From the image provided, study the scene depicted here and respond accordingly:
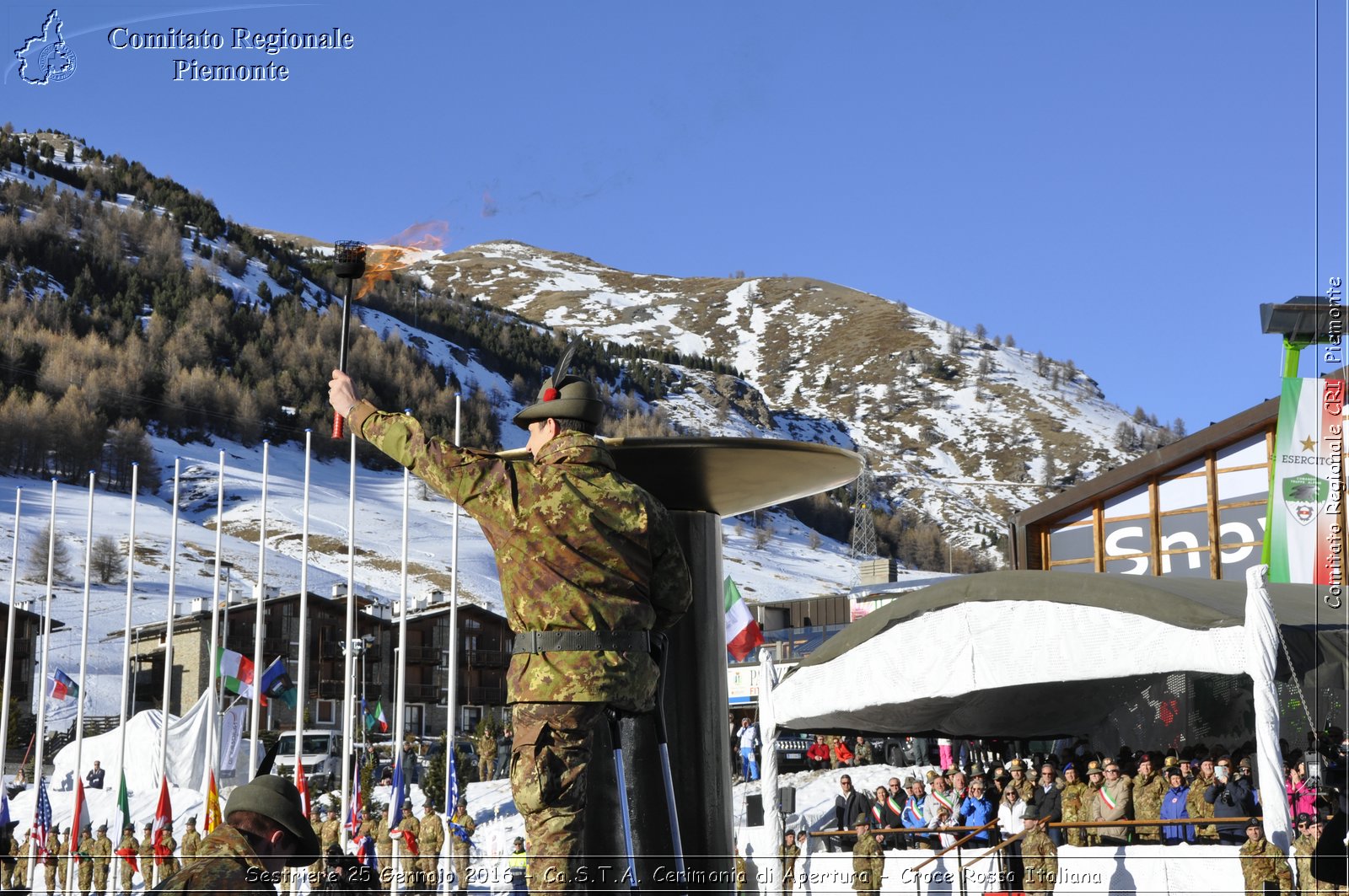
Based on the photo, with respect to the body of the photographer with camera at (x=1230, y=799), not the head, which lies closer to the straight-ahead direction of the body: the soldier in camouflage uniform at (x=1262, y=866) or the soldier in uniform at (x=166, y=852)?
the soldier in camouflage uniform

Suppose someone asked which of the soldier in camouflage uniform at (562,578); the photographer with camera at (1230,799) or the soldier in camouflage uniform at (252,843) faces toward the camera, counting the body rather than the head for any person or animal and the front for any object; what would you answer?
the photographer with camera

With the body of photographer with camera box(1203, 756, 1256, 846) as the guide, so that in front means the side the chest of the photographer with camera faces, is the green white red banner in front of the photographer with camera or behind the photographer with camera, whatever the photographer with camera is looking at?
behind

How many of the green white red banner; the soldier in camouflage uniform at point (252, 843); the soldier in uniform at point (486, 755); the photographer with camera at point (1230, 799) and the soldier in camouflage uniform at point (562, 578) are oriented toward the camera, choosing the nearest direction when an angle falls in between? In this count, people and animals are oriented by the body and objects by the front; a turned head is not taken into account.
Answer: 3

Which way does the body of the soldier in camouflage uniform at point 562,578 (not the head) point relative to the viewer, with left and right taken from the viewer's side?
facing away from the viewer and to the left of the viewer

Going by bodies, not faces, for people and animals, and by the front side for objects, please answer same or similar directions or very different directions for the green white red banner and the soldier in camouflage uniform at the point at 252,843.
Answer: very different directions

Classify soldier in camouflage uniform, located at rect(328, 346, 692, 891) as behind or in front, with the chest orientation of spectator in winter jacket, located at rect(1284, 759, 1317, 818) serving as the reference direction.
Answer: in front

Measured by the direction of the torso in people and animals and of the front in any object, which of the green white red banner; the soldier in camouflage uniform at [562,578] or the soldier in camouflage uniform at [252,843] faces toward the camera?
the green white red banner

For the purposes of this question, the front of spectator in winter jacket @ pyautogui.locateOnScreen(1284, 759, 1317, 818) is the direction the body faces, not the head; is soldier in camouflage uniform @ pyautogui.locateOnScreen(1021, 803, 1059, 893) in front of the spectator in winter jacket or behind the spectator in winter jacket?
in front

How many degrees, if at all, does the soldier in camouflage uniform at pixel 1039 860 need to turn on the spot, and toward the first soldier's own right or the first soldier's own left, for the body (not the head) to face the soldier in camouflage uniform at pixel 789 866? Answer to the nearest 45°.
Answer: approximately 90° to the first soldier's own right

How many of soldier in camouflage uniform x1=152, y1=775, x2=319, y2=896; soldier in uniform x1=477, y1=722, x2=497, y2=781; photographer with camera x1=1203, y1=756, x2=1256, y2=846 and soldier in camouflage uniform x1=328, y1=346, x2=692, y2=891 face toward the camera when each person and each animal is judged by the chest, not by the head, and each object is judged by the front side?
2

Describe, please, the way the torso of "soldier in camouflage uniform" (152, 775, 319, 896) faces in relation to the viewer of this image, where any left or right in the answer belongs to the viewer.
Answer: facing away from the viewer and to the right of the viewer
